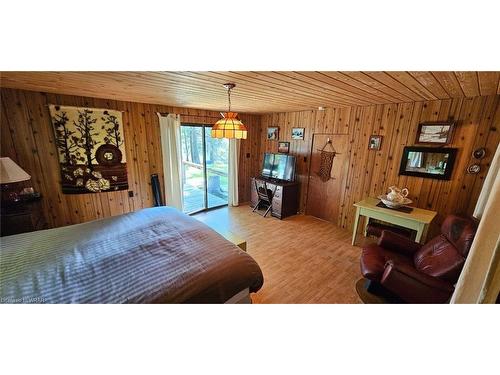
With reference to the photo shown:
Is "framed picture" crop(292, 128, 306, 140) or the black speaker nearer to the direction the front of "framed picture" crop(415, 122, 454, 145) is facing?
the black speaker

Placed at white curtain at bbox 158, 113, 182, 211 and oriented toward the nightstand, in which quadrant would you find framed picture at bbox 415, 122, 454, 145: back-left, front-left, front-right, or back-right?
back-left

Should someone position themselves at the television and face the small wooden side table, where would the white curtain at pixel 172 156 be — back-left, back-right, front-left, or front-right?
back-right

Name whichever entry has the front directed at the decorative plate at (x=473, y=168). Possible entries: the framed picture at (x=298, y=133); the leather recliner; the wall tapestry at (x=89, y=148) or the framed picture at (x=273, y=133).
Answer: the wall tapestry

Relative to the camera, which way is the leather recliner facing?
to the viewer's left

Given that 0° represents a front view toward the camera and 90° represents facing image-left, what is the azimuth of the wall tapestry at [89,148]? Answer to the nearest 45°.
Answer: approximately 315°

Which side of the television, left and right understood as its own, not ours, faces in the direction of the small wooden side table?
left
